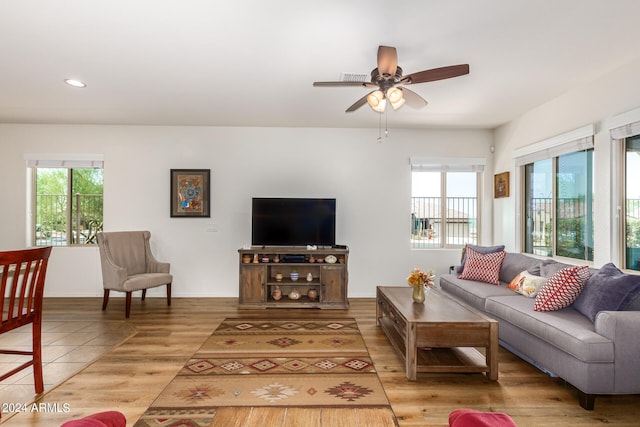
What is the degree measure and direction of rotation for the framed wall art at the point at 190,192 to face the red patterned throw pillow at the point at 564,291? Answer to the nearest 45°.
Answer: approximately 45° to its left

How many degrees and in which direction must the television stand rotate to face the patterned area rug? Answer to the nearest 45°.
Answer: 0° — it already faces it

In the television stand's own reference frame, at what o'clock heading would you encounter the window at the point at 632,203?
The window is roughly at 10 o'clock from the television stand.

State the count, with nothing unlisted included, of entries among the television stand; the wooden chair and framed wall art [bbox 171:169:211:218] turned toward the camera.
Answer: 2

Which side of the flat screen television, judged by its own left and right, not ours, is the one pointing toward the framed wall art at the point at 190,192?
right

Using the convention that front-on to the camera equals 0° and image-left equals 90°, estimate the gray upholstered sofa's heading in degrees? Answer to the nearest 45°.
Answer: approximately 45°

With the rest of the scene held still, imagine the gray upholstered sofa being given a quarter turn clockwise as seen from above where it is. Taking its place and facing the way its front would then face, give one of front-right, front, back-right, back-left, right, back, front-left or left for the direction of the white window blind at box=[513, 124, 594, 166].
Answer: front-right

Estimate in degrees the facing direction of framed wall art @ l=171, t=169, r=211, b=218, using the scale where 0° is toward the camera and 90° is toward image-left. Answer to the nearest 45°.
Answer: approximately 0°

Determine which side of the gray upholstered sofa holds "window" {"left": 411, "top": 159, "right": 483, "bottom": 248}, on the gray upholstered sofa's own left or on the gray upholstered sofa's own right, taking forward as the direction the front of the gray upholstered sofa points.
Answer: on the gray upholstered sofa's own right

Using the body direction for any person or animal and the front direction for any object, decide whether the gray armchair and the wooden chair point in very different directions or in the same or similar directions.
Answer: very different directions

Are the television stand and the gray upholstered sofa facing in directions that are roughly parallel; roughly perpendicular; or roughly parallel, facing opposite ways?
roughly perpendicular

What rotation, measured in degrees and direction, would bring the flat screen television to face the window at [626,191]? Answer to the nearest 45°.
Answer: approximately 45° to its left

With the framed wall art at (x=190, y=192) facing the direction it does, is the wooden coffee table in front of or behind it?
in front
